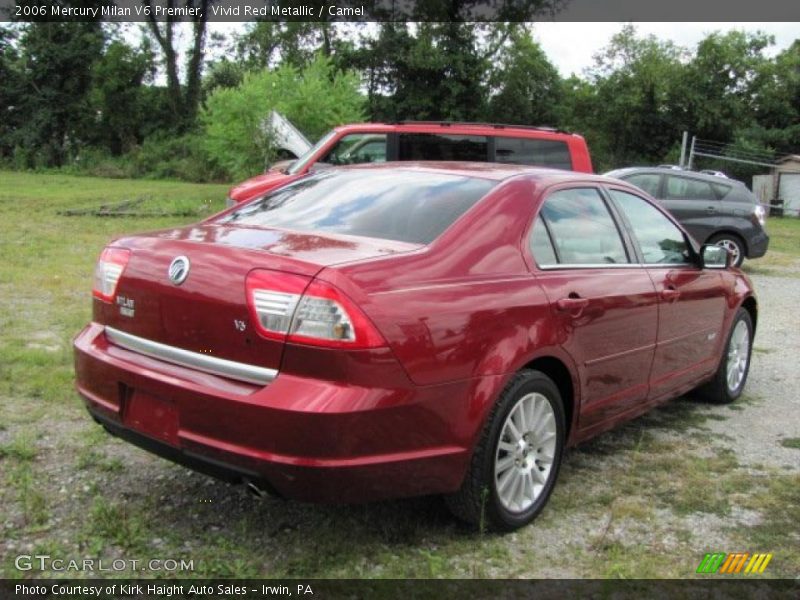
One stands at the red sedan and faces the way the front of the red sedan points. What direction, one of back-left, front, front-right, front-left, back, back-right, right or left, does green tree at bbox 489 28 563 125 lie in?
front-left

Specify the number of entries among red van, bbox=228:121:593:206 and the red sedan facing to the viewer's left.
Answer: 1

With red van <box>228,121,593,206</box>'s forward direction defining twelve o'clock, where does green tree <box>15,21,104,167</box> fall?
The green tree is roughly at 2 o'clock from the red van.

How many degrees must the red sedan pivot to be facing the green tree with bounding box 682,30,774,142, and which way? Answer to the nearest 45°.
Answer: approximately 45° to its left

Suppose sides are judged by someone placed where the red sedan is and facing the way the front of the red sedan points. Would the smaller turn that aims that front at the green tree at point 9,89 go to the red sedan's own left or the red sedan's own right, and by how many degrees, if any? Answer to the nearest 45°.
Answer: approximately 90° to the red sedan's own left

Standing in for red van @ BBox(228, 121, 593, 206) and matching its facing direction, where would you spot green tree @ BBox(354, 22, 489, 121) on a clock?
The green tree is roughly at 3 o'clock from the red van.

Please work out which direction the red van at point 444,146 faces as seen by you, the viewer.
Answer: facing to the left of the viewer

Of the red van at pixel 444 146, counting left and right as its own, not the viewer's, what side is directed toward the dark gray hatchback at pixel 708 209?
back

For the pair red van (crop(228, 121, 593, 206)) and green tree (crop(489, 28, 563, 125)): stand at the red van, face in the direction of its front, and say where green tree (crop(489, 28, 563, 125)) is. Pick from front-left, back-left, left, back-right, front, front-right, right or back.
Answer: right

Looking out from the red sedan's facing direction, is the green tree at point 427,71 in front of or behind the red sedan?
in front

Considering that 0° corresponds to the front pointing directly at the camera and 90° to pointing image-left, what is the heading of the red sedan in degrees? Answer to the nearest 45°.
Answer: approximately 225°
